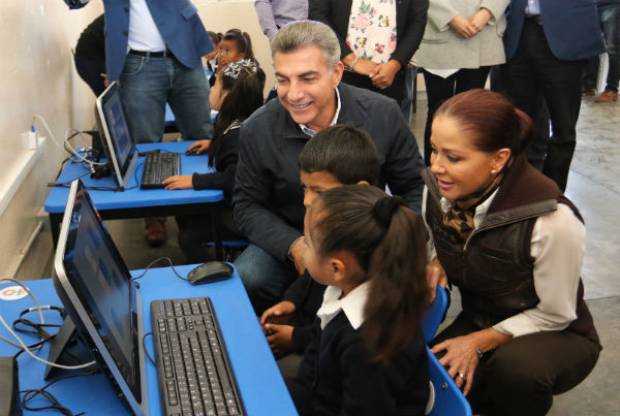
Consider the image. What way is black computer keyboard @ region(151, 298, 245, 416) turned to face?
to the viewer's right

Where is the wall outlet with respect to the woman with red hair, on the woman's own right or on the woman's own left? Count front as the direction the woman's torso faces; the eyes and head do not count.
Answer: on the woman's own right

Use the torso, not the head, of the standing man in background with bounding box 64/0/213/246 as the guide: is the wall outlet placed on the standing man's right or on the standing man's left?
on the standing man's right

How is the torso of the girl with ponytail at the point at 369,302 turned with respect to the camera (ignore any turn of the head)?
to the viewer's left

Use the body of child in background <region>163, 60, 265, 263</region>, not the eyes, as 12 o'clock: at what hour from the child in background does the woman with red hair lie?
The woman with red hair is roughly at 8 o'clock from the child in background.

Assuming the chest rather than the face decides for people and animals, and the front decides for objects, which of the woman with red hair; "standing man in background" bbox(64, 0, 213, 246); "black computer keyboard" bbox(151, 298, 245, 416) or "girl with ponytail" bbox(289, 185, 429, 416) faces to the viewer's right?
the black computer keyboard

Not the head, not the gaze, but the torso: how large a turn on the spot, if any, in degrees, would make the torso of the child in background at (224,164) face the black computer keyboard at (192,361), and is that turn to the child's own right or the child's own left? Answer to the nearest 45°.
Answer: approximately 90° to the child's own left

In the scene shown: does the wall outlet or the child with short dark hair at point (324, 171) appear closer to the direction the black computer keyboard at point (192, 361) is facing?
the child with short dark hair

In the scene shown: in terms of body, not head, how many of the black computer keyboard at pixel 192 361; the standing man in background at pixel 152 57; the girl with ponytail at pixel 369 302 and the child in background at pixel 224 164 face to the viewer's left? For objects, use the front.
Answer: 2

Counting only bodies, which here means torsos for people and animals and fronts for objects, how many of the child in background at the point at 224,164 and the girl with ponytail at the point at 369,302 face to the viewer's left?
2

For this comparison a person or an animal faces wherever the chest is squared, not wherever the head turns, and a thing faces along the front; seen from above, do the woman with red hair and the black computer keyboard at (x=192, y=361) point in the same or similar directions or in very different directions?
very different directions

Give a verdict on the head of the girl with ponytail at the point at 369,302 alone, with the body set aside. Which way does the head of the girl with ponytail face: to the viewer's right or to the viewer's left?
to the viewer's left

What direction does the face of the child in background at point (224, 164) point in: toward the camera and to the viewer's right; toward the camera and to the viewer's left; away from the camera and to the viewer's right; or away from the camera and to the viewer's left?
away from the camera and to the viewer's left

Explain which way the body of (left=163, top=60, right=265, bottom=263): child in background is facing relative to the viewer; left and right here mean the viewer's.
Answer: facing to the left of the viewer

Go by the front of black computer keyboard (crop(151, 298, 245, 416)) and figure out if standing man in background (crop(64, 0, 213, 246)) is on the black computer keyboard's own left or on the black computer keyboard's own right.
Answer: on the black computer keyboard's own left
